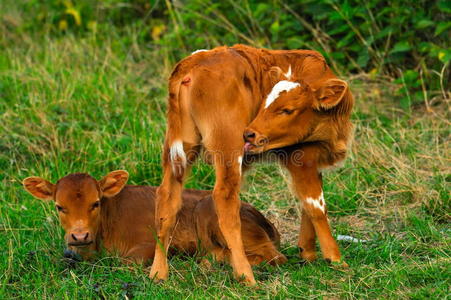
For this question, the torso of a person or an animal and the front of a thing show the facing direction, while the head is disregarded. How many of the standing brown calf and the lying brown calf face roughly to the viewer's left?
1

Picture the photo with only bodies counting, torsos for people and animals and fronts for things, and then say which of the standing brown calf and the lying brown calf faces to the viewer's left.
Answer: the lying brown calf

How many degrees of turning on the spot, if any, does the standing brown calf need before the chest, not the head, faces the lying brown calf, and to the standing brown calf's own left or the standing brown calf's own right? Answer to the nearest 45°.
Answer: approximately 135° to the standing brown calf's own left

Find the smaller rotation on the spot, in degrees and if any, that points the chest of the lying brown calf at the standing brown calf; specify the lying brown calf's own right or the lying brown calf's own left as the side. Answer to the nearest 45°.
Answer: approximately 180°

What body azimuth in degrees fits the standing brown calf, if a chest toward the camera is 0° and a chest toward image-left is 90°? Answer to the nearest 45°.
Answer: approximately 225°

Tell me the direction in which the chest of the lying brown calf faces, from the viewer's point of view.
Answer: to the viewer's left
